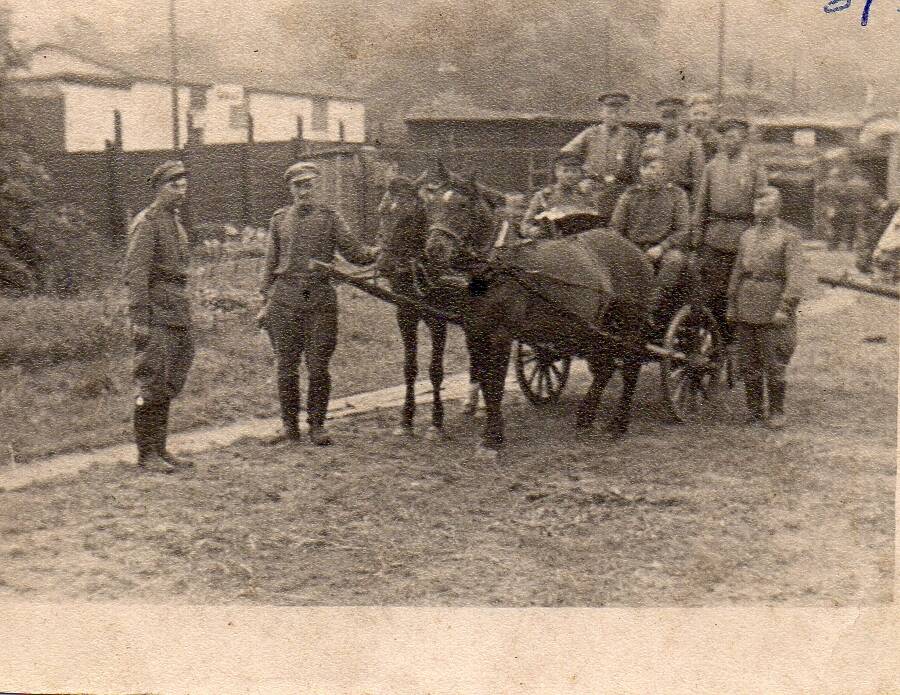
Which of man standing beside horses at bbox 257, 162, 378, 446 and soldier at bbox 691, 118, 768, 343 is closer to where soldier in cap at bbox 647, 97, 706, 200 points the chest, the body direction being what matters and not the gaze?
the man standing beside horses

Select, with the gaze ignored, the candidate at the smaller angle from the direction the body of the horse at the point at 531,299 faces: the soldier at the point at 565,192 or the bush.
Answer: the bush

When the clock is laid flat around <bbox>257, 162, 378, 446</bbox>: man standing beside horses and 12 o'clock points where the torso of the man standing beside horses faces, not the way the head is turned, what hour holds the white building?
The white building is roughly at 5 o'clock from the man standing beside horses.

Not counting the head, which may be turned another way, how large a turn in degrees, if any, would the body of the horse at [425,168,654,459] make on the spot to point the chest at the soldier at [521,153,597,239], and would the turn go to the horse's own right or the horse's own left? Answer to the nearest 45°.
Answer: approximately 135° to the horse's own right

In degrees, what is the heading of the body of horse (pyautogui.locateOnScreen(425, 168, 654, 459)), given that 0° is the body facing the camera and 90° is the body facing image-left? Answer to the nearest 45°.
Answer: approximately 45°
